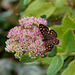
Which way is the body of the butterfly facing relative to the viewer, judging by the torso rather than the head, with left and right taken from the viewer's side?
facing to the left of the viewer
